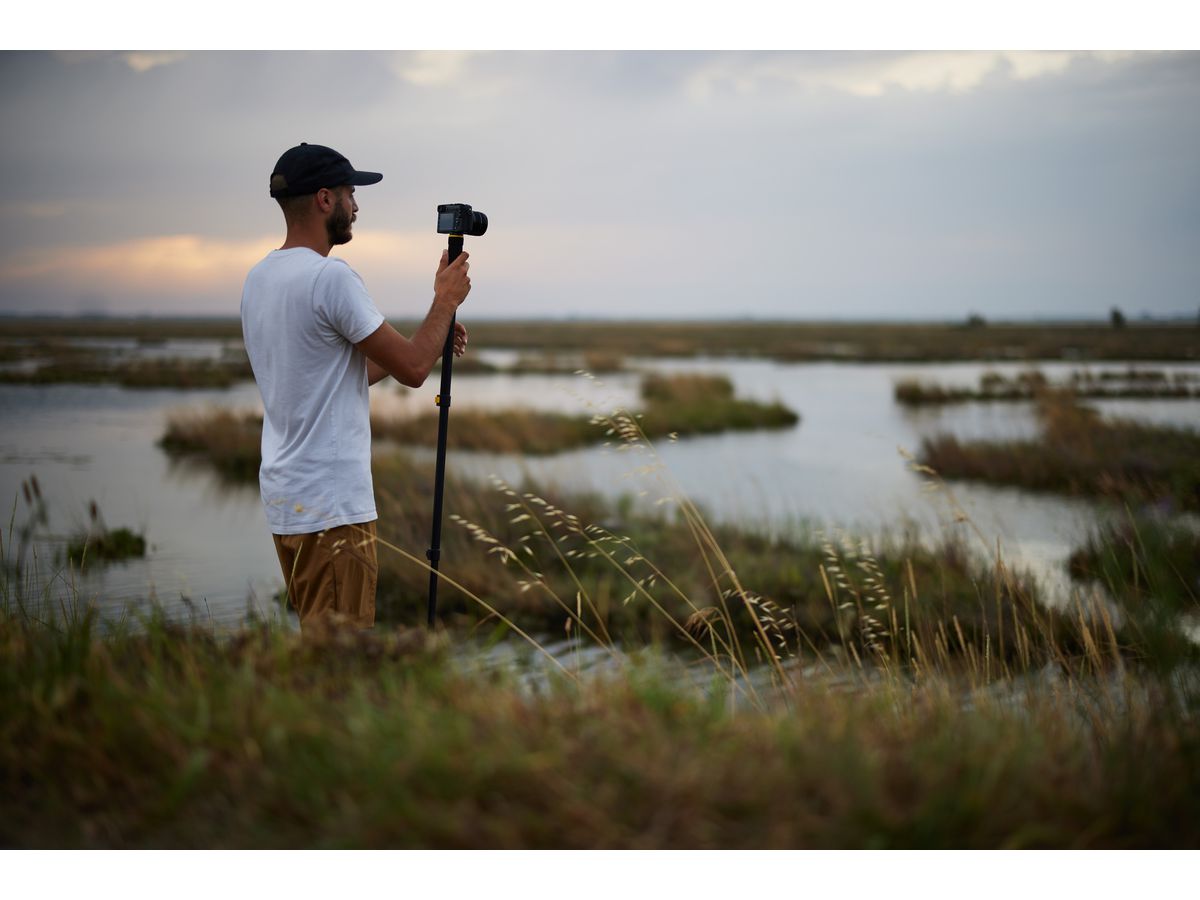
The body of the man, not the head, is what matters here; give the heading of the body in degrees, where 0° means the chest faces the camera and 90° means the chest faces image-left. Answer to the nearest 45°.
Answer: approximately 225°
